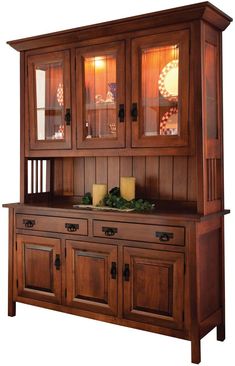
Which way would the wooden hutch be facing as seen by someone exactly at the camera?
facing the viewer and to the left of the viewer
